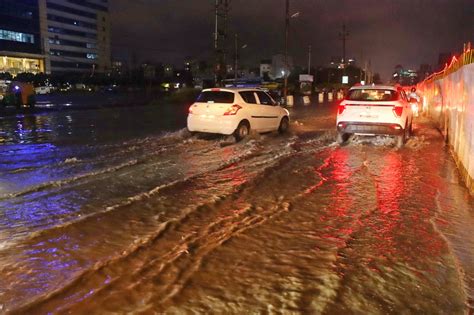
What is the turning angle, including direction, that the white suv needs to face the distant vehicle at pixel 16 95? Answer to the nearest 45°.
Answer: approximately 45° to its left

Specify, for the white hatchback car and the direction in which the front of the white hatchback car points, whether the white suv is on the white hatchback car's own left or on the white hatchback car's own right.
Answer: on the white hatchback car's own right

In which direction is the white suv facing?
away from the camera

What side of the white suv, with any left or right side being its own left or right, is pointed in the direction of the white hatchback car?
left

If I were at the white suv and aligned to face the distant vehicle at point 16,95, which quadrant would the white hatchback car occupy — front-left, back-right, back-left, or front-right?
front-left

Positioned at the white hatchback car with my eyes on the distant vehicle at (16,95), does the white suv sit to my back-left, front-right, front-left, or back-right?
back-right

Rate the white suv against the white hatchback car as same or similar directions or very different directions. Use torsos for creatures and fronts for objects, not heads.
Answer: same or similar directions

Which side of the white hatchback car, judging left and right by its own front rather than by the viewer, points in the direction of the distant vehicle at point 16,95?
left

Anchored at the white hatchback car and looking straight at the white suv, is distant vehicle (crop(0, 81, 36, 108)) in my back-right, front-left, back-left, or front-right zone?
back-left

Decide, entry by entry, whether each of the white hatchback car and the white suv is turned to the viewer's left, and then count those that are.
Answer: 0

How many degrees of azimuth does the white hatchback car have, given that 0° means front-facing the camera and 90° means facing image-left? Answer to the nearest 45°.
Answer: approximately 225°
